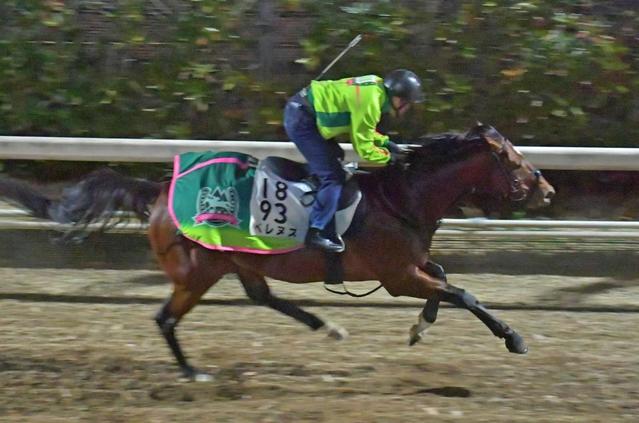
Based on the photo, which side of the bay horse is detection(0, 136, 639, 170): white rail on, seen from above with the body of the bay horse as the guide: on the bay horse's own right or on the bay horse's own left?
on the bay horse's own left

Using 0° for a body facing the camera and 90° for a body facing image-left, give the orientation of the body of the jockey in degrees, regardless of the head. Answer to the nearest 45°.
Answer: approximately 270°

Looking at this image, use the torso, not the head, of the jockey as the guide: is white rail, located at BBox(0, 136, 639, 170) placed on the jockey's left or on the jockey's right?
on the jockey's left

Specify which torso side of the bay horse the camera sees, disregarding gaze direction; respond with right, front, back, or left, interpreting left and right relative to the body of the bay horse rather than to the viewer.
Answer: right
